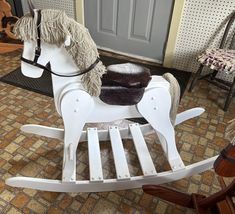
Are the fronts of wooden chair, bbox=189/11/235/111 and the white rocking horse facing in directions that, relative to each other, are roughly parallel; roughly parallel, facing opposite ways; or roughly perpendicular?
roughly parallel

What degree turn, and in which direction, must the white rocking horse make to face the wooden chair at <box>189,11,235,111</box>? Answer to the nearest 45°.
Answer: approximately 135° to its right

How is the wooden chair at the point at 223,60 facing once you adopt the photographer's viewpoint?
facing the viewer and to the left of the viewer

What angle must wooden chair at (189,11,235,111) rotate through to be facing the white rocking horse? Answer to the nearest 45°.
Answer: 0° — it already faces it

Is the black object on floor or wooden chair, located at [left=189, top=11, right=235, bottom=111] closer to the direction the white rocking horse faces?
the black object on floor

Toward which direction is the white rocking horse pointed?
to the viewer's left

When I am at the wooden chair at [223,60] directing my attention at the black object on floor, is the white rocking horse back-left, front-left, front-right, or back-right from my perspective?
front-left

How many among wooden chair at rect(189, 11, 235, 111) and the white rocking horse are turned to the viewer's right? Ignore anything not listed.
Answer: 0
